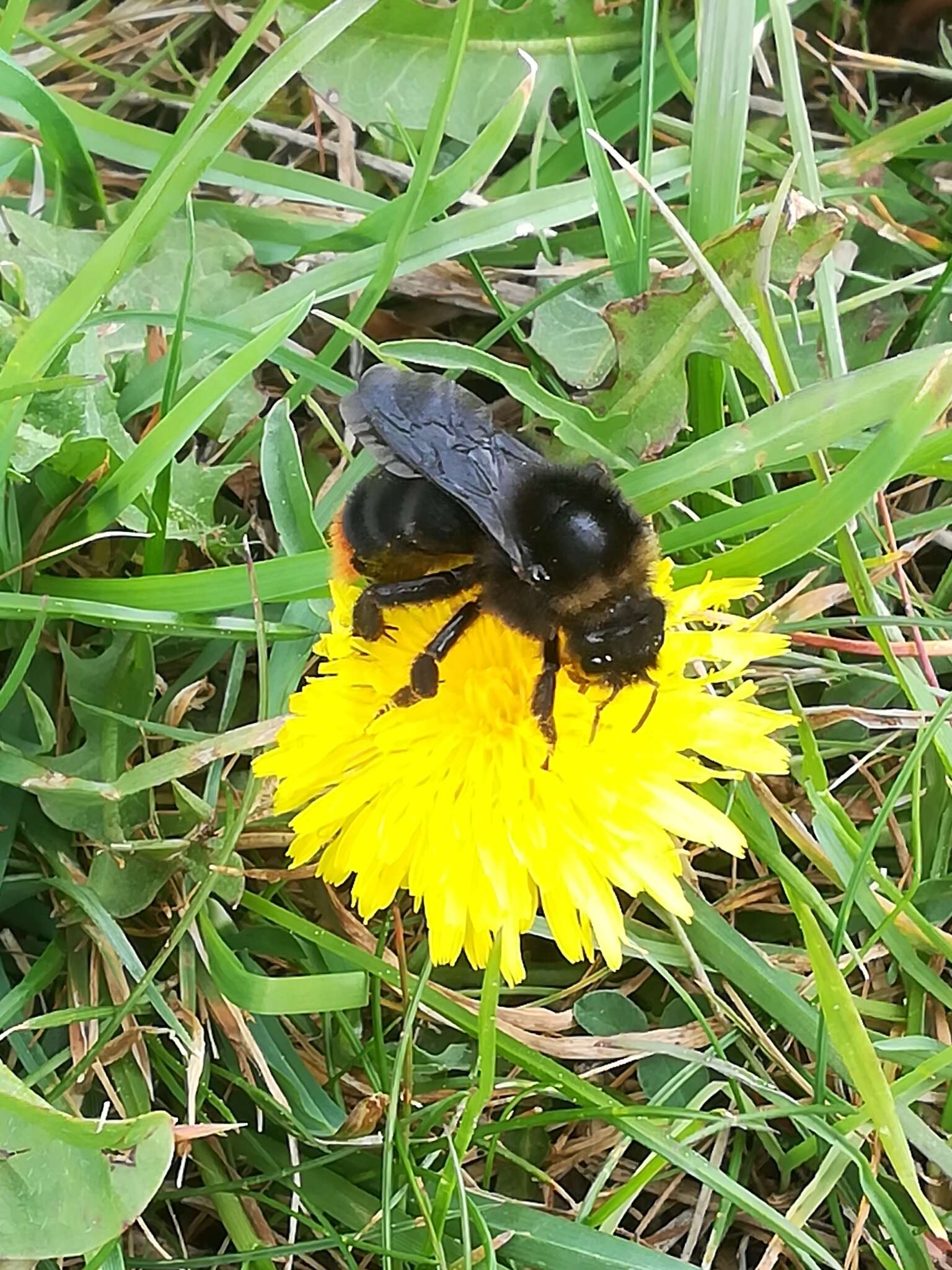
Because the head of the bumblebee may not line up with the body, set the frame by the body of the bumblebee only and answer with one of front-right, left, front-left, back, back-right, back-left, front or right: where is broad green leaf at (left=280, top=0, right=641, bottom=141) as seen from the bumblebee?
back-left

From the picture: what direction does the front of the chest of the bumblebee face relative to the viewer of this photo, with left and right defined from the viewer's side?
facing the viewer and to the right of the viewer

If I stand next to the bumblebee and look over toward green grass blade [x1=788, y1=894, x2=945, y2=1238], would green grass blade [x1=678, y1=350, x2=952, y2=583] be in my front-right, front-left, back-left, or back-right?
front-left

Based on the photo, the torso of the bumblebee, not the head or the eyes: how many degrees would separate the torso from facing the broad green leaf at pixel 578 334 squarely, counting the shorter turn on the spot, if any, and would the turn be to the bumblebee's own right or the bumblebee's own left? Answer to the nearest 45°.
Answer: approximately 135° to the bumblebee's own left

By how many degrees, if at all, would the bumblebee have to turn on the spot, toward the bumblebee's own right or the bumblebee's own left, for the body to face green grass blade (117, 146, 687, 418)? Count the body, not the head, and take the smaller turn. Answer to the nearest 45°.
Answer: approximately 135° to the bumblebee's own left
